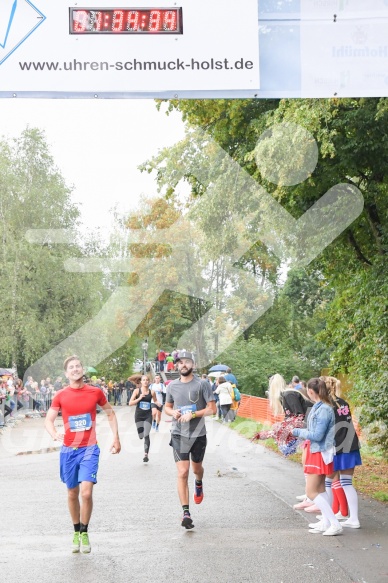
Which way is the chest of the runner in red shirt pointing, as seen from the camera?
toward the camera

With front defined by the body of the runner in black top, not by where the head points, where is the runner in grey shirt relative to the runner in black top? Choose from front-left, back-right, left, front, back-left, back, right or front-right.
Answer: front

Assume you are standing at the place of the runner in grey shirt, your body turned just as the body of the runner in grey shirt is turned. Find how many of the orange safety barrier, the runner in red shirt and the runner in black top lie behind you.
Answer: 2

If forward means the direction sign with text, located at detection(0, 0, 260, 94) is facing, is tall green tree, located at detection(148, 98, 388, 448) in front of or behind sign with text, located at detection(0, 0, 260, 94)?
behind

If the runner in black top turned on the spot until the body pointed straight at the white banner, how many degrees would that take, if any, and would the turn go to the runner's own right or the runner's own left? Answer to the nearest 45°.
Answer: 0° — they already face it

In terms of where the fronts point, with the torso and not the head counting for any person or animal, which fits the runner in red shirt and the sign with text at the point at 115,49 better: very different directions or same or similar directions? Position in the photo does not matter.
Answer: same or similar directions

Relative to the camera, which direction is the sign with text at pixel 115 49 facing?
toward the camera

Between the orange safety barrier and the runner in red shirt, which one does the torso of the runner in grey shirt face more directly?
the runner in red shirt

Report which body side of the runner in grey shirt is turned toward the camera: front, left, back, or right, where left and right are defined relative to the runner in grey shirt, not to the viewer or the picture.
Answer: front

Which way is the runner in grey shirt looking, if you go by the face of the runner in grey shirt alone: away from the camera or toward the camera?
toward the camera

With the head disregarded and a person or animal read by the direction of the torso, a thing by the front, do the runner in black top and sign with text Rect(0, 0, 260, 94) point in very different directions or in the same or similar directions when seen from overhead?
same or similar directions
